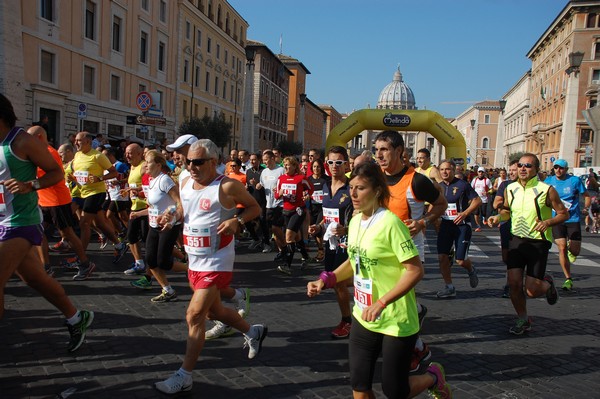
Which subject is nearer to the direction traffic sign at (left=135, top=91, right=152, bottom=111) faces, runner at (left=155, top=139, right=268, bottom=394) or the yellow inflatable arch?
the runner

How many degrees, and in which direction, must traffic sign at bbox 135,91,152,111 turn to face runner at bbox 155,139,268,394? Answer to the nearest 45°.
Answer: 0° — it already faces them

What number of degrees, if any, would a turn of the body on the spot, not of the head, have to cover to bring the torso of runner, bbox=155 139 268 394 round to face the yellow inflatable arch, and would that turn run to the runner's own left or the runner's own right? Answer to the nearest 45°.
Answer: approximately 180°

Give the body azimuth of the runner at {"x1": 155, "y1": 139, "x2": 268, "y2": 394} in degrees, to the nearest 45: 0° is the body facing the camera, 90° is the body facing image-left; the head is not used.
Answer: approximately 45°

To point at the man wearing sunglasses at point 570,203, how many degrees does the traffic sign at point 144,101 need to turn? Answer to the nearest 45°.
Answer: approximately 45° to its left

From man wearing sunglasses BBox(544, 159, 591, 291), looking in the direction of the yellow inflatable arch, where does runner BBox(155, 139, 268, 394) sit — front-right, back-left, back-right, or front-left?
back-left

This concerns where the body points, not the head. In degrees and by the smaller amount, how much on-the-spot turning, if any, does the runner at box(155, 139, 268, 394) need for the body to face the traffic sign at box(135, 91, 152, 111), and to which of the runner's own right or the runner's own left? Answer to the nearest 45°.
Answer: approximately 135° to the runner's own right
